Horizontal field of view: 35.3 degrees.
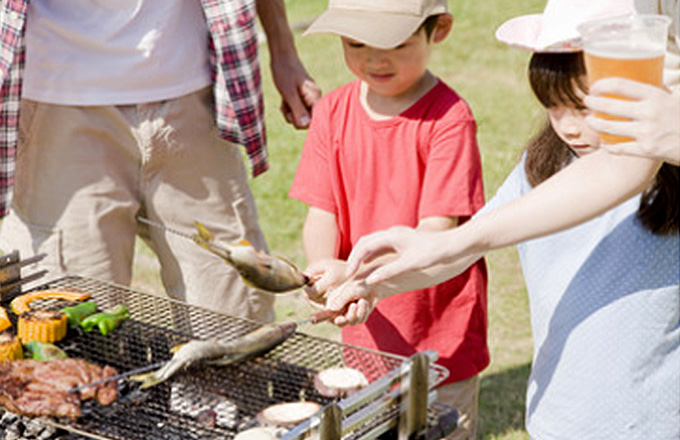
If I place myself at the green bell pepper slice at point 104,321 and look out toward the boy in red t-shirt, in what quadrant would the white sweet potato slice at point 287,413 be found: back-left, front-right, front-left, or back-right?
front-right

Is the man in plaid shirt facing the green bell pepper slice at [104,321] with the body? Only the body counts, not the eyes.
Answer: yes

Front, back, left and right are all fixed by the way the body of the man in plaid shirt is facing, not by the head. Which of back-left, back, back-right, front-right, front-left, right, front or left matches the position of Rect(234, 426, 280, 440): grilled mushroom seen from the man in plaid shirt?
front

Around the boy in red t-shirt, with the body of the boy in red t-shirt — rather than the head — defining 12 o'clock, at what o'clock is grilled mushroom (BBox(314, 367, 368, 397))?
The grilled mushroom is roughly at 11 o'clock from the boy in red t-shirt.

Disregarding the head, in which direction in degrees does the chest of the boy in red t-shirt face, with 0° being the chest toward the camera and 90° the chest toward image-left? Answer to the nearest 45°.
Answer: approximately 45°

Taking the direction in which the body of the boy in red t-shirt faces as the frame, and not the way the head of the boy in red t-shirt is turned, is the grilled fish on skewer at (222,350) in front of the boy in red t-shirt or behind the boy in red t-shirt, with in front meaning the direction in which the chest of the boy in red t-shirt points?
in front

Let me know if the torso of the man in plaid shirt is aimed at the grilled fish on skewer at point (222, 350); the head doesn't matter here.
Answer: yes

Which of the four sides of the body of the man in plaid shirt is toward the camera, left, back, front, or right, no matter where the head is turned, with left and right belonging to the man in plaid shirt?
front

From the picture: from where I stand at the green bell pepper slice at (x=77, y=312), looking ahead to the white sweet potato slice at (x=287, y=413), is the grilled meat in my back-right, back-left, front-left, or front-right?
front-right

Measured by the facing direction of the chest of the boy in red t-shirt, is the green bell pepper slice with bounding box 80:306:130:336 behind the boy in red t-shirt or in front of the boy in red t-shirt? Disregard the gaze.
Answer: in front

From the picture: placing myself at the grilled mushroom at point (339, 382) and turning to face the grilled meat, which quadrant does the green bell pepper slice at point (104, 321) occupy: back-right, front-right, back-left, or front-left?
front-right

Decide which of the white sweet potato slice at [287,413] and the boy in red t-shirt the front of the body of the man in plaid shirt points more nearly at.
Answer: the white sweet potato slice
